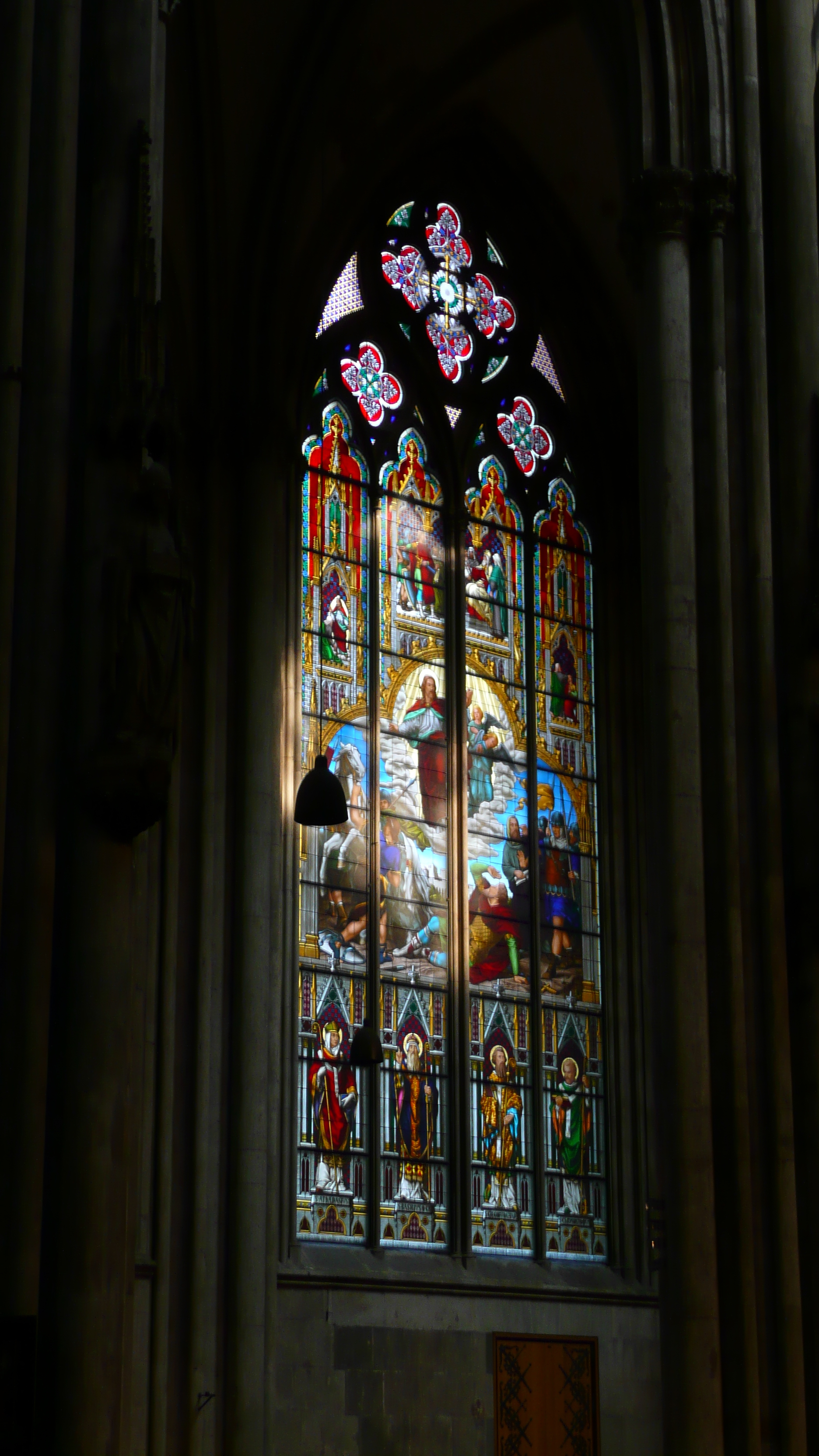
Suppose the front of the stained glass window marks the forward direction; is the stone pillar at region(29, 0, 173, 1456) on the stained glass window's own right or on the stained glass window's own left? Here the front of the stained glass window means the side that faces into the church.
on the stained glass window's own right

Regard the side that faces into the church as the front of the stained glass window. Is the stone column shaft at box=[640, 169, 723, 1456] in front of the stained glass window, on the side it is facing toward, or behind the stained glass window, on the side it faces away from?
in front

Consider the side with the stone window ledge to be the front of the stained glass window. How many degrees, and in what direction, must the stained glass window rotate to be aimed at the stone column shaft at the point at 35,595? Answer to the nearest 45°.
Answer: approximately 45° to its right

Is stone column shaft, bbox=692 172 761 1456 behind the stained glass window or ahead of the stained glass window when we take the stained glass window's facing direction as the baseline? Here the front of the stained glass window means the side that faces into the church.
ahead

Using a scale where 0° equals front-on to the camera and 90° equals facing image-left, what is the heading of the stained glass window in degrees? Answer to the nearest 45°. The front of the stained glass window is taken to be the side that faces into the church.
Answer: approximately 315°

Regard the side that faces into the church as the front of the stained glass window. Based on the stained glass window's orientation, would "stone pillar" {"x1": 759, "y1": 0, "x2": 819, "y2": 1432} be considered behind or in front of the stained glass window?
in front

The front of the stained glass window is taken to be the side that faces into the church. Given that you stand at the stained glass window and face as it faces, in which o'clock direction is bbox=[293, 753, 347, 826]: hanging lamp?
The hanging lamp is roughly at 2 o'clock from the stained glass window.

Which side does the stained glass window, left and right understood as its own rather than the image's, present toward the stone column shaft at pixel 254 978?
right
